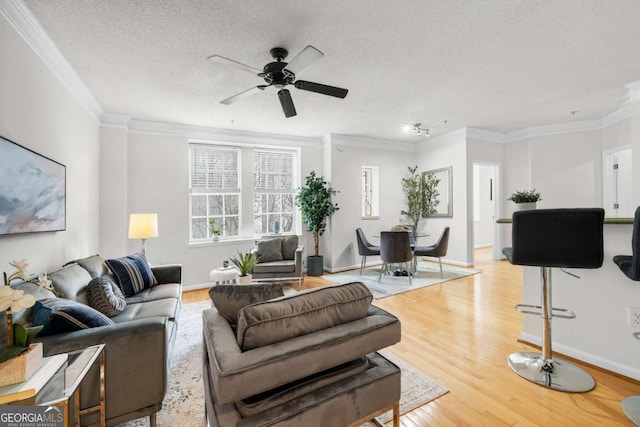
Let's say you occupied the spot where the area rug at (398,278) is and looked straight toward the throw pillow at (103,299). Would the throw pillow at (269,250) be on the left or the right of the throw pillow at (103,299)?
right

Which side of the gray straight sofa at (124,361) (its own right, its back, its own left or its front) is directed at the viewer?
right

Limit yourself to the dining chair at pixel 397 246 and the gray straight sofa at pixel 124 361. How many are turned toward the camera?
0

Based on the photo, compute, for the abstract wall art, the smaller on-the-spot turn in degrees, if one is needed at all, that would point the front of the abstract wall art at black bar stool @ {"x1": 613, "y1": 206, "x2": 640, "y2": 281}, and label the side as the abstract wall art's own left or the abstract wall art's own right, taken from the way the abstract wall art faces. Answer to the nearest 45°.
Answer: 0° — it already faces it

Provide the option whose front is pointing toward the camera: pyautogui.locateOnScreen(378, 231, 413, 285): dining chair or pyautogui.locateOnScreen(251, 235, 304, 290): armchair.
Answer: the armchair

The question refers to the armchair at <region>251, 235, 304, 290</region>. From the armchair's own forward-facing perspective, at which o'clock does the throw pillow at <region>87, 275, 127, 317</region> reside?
The throw pillow is roughly at 1 o'clock from the armchair.

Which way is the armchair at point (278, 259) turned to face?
toward the camera

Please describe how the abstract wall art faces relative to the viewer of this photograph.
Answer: facing the viewer and to the right of the viewer

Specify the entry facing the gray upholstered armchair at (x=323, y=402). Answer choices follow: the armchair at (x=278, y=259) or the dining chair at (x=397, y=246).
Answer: the armchair

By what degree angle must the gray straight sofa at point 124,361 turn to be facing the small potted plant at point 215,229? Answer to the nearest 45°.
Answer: approximately 45° to its left

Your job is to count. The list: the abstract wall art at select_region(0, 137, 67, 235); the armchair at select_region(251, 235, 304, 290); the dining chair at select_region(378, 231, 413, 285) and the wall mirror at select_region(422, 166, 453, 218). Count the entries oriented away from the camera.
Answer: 1

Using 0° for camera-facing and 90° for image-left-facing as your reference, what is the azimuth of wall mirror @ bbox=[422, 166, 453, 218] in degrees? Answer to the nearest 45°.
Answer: approximately 45°

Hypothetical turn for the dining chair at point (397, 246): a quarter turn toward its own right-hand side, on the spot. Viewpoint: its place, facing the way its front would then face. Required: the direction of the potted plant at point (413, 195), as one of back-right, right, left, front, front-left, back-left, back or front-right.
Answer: left

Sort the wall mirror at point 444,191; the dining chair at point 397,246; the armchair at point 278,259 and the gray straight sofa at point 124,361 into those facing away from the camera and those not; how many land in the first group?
1

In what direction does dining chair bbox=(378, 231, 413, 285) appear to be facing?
away from the camera

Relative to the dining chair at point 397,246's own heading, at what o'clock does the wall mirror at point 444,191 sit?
The wall mirror is roughly at 1 o'clock from the dining chair.

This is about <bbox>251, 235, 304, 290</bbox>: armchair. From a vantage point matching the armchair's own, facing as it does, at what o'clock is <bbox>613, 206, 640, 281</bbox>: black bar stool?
The black bar stool is roughly at 11 o'clock from the armchair.

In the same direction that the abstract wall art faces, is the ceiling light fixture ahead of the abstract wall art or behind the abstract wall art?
ahead

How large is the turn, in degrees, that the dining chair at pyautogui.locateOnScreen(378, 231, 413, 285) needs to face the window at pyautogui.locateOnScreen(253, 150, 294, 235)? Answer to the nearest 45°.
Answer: approximately 90° to its left

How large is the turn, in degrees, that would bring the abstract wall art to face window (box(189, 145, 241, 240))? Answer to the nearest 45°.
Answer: approximately 90° to its left

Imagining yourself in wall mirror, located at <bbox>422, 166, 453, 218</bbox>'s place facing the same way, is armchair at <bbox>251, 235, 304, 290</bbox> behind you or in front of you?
in front
